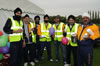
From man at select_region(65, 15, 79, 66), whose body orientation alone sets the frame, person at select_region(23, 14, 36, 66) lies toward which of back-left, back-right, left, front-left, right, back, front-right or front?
right

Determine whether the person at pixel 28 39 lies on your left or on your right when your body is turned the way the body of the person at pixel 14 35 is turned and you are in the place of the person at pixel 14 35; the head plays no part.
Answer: on your left

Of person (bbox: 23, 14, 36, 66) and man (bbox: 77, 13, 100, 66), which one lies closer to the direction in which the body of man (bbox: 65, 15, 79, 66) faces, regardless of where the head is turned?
the man

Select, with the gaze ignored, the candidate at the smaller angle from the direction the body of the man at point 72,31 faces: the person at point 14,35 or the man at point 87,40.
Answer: the man

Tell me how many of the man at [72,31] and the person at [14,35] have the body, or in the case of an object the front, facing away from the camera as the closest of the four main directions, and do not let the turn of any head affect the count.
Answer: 0

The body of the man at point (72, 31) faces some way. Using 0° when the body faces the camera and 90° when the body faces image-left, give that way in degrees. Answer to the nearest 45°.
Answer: approximately 0°

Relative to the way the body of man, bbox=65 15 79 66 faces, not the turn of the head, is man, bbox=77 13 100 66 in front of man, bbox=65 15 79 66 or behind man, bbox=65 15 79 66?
in front

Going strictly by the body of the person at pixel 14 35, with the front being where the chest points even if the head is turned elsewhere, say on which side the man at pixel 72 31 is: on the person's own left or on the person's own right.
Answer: on the person's own left

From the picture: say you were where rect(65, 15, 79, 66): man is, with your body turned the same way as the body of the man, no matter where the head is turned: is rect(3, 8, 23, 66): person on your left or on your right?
on your right

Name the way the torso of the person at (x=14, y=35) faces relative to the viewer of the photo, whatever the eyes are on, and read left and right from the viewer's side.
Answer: facing the viewer and to the right of the viewer
